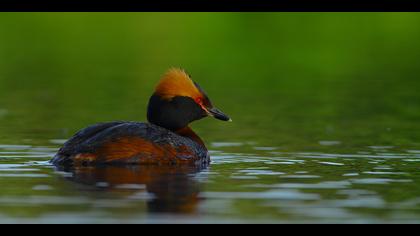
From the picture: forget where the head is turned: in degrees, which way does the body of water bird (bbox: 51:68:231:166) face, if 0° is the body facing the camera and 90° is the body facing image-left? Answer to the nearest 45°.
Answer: approximately 270°
